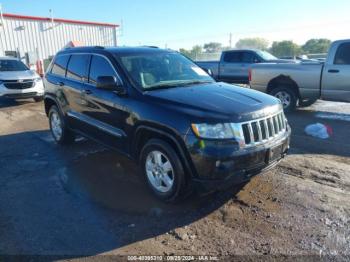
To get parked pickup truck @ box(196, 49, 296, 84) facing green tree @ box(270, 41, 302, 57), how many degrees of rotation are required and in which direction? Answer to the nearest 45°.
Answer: approximately 90° to its left

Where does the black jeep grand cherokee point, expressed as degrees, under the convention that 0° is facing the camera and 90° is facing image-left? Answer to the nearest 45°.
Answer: approximately 315°

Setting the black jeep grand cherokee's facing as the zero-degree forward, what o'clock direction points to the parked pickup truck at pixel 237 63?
The parked pickup truck is roughly at 8 o'clock from the black jeep grand cherokee.

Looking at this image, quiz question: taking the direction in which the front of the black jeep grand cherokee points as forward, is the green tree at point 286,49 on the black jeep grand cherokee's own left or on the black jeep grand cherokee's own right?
on the black jeep grand cherokee's own left

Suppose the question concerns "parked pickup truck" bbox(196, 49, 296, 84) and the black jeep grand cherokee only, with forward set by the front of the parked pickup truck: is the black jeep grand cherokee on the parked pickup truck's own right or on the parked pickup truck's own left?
on the parked pickup truck's own right

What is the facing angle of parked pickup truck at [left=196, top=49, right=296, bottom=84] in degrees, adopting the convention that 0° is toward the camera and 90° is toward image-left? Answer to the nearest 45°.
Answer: approximately 270°

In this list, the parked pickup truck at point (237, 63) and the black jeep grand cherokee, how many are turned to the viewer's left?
0

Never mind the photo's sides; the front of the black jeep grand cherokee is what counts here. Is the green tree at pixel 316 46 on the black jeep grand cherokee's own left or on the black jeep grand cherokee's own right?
on the black jeep grand cherokee's own left

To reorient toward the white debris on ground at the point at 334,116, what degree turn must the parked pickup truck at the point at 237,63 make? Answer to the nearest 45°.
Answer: approximately 45° to its right
